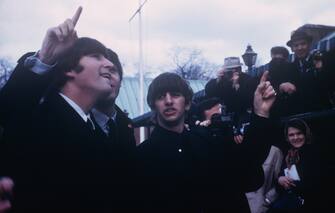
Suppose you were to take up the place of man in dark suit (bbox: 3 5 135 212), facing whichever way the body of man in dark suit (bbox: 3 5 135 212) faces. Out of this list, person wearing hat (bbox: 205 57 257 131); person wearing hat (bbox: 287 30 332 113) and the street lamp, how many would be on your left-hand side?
3

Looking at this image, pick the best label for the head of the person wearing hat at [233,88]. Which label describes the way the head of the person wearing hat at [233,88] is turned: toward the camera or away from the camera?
toward the camera

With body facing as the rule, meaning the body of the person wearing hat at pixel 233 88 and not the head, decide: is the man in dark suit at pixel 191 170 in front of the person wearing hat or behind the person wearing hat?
in front

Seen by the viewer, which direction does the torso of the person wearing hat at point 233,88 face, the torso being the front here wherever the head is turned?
toward the camera

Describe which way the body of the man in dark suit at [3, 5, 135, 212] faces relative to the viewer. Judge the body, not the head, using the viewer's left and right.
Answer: facing the viewer and to the right of the viewer

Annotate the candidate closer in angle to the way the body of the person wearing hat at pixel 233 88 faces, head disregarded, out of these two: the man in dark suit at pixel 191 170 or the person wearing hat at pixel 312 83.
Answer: the man in dark suit

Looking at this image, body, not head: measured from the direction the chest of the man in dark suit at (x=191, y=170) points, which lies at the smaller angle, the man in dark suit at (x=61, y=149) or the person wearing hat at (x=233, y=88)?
the man in dark suit

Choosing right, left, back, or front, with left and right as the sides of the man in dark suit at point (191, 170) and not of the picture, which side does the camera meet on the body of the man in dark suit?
front

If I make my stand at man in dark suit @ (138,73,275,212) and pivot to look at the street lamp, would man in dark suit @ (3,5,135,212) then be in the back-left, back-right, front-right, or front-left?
back-left

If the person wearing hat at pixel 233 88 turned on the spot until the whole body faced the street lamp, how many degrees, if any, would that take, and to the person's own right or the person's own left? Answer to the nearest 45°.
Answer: approximately 180°

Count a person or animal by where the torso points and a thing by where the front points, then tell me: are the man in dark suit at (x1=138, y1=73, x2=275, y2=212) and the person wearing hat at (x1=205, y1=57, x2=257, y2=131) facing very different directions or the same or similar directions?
same or similar directions

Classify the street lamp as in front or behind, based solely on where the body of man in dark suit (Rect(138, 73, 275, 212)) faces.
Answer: behind

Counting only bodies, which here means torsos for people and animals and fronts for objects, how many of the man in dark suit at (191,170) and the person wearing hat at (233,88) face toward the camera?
2

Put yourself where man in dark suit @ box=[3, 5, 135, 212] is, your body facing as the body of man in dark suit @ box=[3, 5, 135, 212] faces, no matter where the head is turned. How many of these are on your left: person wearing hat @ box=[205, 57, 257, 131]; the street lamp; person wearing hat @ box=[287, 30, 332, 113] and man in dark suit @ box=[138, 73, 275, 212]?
4

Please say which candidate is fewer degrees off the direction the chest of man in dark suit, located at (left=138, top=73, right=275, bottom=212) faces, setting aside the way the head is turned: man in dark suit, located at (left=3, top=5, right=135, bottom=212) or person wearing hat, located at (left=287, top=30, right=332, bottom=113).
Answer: the man in dark suit

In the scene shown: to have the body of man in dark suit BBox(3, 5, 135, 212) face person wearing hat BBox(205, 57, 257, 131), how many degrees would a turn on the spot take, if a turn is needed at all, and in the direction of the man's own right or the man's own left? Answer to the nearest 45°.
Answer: approximately 90° to the man's own left

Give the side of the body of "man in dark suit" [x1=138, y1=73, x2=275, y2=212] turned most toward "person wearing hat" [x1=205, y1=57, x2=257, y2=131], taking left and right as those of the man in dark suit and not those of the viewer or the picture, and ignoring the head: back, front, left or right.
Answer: back
